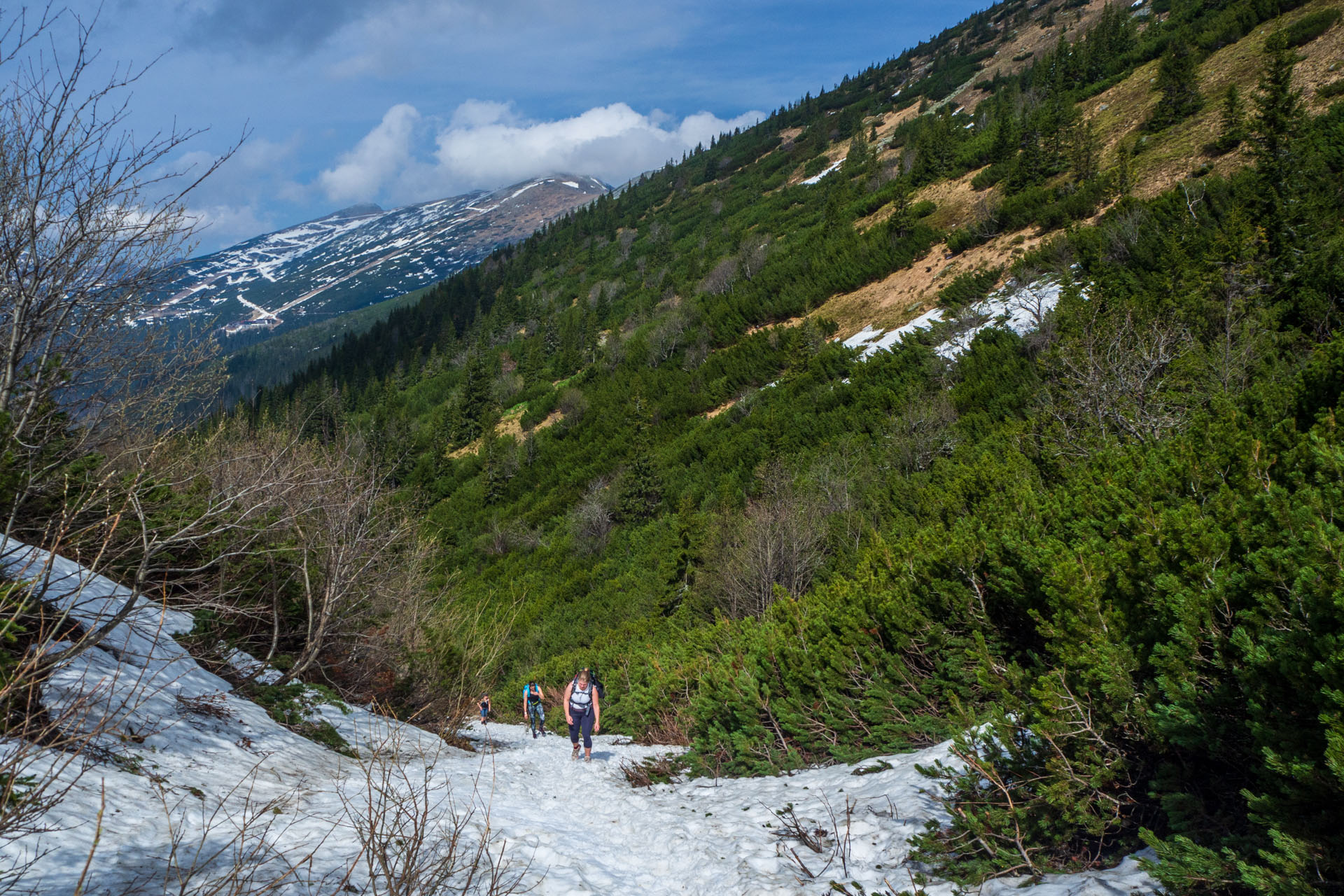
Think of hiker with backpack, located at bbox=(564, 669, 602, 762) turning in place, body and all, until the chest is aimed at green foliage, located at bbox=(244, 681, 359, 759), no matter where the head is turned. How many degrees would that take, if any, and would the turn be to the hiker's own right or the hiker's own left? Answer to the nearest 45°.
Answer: approximately 45° to the hiker's own right

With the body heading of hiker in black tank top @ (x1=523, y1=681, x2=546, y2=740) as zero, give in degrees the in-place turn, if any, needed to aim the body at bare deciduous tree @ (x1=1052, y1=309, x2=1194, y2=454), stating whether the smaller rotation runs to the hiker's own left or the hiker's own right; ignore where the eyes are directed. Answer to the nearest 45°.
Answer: approximately 90° to the hiker's own left

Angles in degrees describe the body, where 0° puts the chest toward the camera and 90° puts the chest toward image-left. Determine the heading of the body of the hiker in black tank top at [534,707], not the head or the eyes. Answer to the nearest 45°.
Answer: approximately 0°

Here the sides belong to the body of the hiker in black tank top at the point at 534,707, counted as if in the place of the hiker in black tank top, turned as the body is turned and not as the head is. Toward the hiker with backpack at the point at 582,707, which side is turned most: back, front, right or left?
front

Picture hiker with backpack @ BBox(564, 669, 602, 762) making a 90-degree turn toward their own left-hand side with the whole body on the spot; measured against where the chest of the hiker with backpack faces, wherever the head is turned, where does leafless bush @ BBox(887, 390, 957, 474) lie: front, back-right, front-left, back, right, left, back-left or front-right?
front-left

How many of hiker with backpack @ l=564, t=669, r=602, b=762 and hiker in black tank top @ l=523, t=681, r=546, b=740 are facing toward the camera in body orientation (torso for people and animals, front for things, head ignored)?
2

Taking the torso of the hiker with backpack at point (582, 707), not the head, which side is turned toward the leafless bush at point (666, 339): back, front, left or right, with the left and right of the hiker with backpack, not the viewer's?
back

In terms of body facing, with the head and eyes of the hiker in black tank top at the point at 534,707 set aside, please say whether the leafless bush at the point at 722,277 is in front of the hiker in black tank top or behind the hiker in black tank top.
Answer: behind

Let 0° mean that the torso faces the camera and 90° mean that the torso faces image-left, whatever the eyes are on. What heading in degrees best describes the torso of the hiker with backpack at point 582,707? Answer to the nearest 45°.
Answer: approximately 0°

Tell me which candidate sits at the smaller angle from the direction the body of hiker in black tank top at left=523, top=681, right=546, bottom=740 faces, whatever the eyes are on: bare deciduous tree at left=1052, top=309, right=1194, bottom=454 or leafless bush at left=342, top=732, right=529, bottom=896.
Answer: the leafless bush

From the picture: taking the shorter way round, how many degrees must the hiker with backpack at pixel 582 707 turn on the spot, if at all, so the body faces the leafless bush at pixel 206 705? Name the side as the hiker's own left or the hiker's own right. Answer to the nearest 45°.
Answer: approximately 45° to the hiker's own right

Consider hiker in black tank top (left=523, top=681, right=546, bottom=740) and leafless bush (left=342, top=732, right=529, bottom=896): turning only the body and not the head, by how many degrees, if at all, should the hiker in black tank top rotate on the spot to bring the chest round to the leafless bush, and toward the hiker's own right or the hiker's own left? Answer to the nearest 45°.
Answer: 0° — they already face it

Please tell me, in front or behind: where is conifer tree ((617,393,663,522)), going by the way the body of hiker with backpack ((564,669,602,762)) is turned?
behind

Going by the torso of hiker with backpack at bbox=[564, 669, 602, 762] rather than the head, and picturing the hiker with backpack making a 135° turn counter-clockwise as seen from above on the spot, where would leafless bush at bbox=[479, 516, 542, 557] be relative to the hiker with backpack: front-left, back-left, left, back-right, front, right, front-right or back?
front-left
